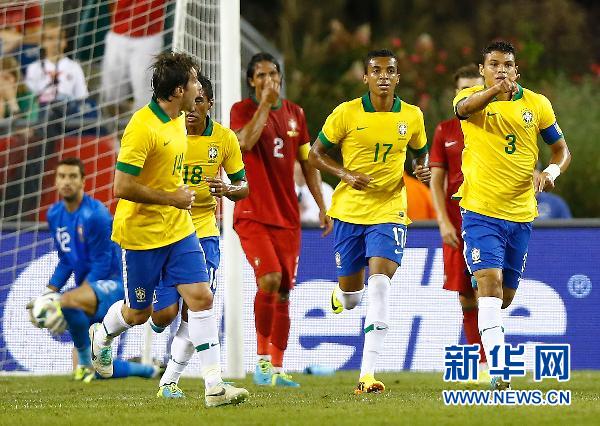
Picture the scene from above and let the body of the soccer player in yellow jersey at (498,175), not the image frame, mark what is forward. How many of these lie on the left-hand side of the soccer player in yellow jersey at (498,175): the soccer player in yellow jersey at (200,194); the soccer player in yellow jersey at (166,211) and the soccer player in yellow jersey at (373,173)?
0

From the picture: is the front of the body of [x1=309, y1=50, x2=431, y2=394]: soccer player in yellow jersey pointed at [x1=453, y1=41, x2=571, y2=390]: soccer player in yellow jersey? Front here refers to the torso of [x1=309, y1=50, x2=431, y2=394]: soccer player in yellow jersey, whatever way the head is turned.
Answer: no

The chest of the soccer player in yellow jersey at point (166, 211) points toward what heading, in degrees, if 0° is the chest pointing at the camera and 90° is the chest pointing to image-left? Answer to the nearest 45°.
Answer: approximately 315°

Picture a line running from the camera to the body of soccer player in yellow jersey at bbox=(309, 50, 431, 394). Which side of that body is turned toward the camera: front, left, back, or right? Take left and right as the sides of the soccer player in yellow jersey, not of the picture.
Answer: front

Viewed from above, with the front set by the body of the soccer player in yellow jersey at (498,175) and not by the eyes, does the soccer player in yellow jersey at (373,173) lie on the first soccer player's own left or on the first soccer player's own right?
on the first soccer player's own right

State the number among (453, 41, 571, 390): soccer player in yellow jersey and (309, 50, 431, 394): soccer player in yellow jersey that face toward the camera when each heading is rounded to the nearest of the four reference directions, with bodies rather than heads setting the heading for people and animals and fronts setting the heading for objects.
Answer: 2

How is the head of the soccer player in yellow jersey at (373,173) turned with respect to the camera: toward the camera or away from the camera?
toward the camera

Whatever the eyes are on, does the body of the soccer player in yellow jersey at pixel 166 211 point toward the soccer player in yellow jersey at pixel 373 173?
no

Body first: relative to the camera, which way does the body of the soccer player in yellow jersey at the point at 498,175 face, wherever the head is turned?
toward the camera

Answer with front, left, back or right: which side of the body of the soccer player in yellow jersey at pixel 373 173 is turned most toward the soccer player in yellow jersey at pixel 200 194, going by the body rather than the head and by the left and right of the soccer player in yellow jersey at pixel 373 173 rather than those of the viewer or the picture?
right

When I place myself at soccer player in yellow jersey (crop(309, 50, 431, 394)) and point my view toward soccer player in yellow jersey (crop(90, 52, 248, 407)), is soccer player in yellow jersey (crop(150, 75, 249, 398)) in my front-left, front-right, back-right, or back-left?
front-right
